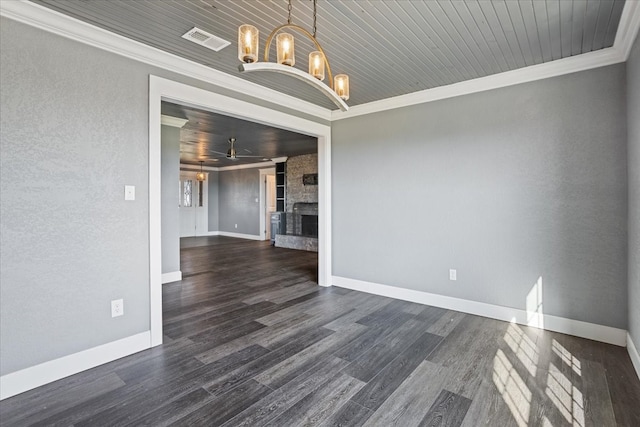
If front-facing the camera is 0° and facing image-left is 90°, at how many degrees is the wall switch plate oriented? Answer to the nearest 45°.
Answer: approximately 0°

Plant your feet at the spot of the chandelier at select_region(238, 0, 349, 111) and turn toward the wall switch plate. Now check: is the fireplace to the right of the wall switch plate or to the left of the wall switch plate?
right

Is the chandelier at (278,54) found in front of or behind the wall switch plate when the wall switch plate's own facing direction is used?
in front

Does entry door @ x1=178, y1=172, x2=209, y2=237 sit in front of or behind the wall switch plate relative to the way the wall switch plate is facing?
behind

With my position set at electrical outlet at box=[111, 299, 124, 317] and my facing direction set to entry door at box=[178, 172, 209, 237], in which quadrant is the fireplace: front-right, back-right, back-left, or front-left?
front-right

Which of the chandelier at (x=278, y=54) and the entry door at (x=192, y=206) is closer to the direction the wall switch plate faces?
the chandelier

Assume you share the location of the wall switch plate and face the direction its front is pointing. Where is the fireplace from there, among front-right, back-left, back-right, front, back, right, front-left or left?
back-left

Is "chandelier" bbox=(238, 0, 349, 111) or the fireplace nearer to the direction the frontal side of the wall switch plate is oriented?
the chandelier
